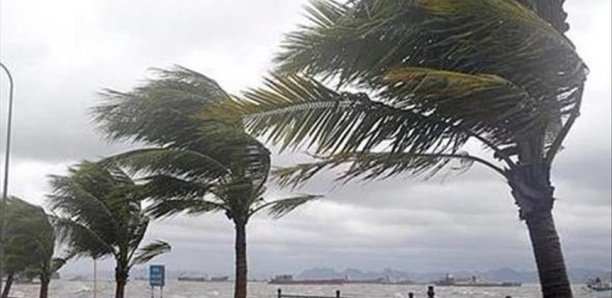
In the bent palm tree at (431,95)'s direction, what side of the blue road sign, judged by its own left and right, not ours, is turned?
front

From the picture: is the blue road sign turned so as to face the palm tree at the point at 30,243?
no

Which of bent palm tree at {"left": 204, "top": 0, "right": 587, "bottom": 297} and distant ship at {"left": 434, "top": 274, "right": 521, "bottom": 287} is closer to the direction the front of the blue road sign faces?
the bent palm tree

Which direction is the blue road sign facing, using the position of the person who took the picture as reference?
facing the viewer

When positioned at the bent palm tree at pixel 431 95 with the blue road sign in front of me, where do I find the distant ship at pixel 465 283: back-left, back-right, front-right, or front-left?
front-right
